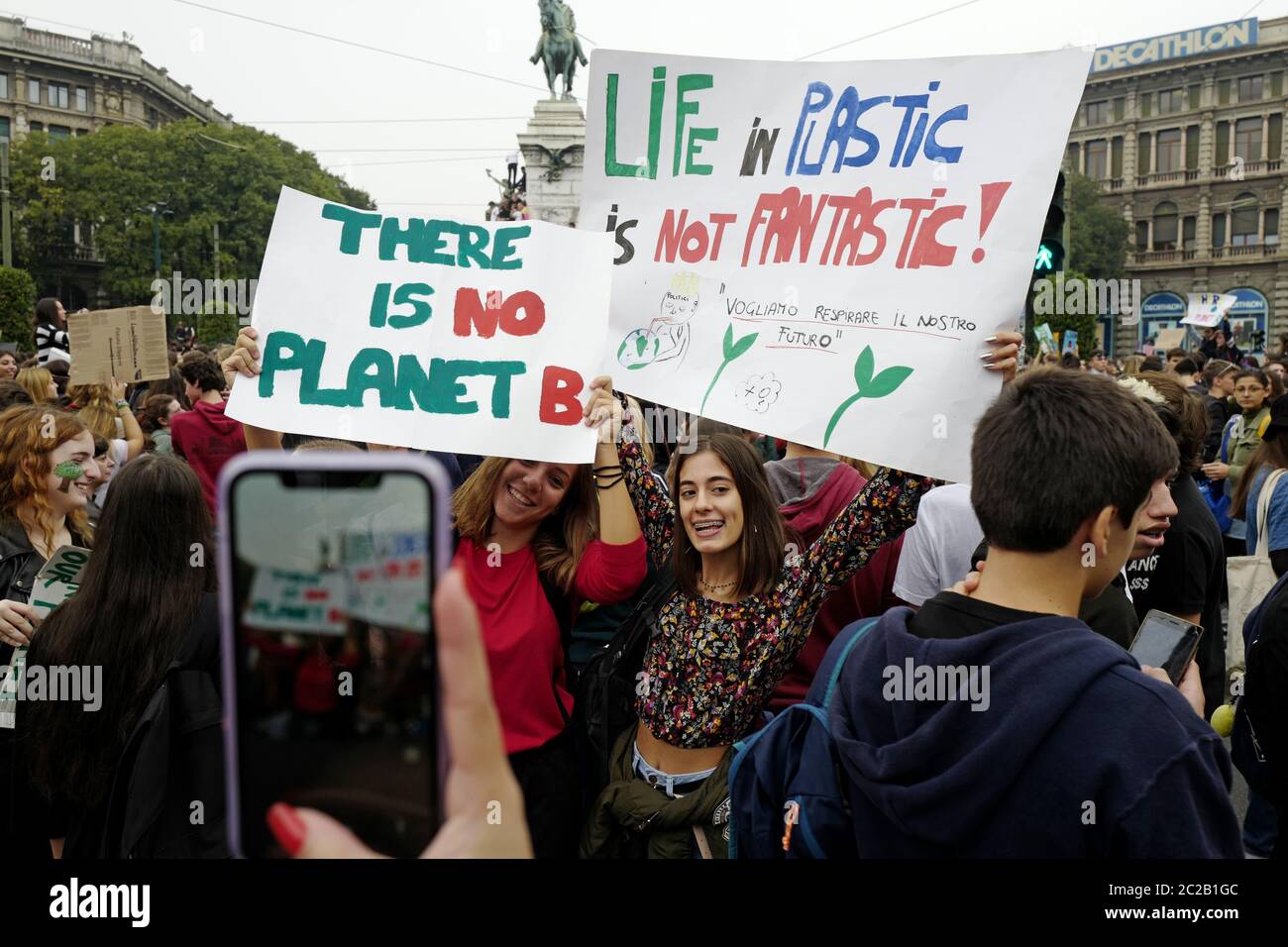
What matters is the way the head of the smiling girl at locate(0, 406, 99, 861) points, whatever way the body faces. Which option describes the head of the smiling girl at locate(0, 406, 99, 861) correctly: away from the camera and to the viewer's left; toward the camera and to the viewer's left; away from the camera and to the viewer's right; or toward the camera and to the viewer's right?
toward the camera and to the viewer's right

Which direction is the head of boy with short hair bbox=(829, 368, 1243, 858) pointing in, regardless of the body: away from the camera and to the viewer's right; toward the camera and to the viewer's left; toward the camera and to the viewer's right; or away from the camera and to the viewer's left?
away from the camera and to the viewer's right

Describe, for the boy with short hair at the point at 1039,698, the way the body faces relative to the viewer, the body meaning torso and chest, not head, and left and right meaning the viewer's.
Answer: facing away from the viewer and to the right of the viewer

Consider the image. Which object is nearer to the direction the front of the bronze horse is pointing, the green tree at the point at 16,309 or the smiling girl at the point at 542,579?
the smiling girl

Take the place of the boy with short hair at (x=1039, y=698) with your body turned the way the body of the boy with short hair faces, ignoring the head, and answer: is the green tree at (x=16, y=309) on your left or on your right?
on your left

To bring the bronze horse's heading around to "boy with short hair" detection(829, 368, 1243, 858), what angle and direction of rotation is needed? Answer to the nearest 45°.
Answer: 0° — it already faces them

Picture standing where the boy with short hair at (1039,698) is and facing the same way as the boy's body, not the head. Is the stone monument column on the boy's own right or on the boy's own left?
on the boy's own left
